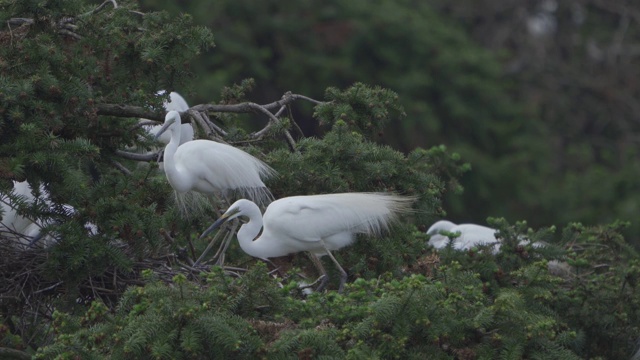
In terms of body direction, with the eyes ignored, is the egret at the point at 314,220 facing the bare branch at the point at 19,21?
yes

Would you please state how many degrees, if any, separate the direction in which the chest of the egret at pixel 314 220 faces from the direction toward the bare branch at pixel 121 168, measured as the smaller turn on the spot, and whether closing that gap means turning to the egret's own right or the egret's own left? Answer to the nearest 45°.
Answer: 0° — it already faces it

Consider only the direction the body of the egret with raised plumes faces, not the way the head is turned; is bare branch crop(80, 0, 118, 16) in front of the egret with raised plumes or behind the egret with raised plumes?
in front

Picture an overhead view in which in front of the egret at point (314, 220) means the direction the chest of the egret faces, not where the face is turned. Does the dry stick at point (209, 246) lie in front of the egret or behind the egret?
in front

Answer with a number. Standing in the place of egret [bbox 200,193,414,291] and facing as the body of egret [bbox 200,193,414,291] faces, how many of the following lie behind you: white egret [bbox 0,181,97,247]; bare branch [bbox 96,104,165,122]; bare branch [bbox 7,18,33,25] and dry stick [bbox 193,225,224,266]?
0

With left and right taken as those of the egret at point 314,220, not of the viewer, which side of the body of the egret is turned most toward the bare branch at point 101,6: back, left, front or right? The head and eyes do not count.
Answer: front

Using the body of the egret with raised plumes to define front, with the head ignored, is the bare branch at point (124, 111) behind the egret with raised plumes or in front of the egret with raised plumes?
in front

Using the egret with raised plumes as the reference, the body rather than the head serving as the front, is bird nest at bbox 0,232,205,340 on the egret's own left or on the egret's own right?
on the egret's own left

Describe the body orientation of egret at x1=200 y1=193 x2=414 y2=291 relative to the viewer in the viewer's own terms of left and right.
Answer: facing to the left of the viewer

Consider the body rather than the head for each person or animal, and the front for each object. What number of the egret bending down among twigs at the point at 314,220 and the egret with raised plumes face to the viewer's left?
2

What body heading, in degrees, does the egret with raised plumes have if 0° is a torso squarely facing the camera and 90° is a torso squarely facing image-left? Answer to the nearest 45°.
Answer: approximately 90°

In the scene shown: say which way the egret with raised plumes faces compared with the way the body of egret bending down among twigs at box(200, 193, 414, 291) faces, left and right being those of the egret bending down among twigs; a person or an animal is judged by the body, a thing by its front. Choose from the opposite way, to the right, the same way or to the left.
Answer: the same way

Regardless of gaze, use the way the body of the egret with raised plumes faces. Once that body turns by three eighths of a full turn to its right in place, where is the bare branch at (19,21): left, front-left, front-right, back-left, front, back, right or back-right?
back-left
